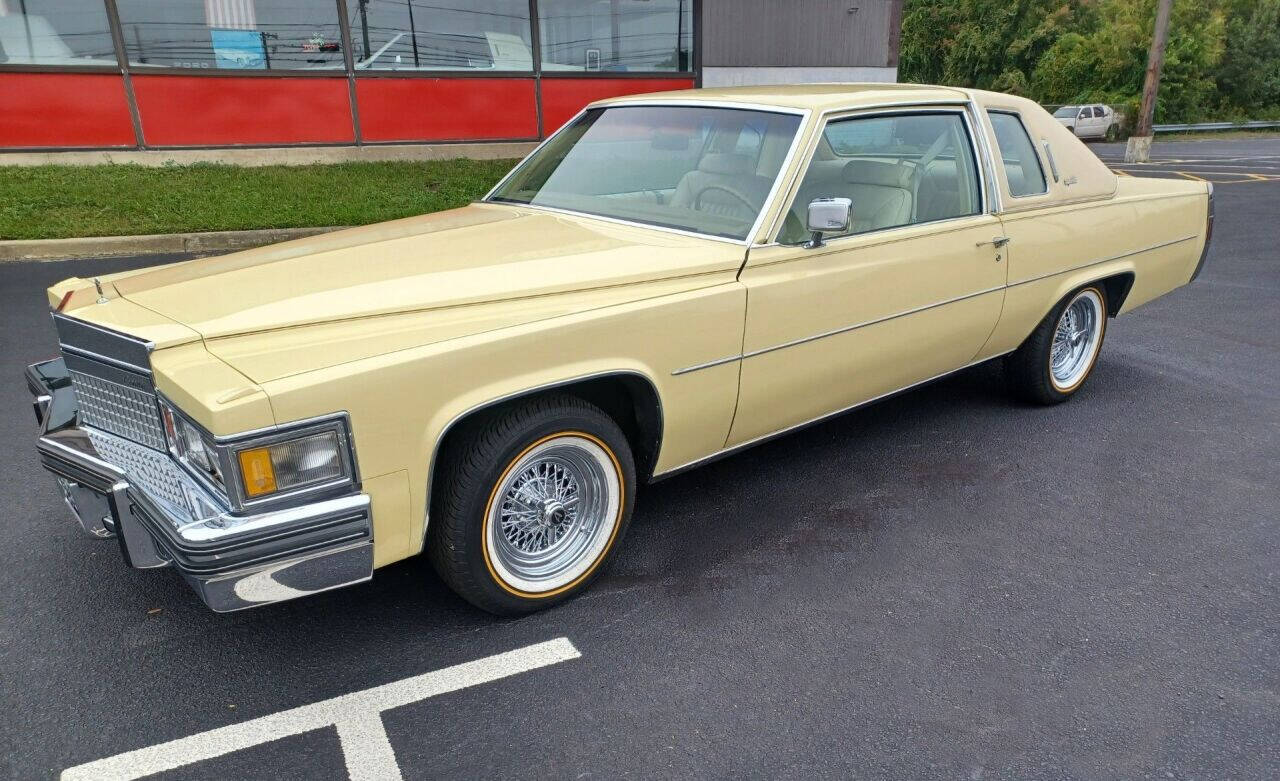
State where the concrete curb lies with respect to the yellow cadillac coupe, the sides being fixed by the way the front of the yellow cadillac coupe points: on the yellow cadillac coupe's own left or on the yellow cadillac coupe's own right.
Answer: on the yellow cadillac coupe's own right

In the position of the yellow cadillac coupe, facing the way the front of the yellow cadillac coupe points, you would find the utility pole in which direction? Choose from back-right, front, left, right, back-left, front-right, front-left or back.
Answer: back

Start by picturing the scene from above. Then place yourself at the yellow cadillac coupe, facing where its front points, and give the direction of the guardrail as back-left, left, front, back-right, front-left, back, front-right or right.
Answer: back

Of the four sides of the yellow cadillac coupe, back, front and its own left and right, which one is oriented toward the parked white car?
back

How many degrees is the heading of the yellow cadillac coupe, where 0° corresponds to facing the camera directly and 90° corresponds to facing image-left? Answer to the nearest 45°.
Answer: approximately 45°
